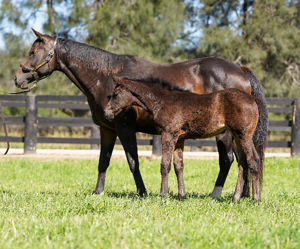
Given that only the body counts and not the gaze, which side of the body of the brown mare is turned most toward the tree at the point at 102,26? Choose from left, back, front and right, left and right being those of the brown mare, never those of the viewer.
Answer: right

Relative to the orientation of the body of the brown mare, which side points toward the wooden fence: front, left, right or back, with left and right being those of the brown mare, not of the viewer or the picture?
right

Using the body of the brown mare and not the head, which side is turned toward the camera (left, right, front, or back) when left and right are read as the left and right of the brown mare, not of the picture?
left

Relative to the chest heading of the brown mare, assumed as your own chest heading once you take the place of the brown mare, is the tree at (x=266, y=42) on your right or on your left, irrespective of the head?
on your right

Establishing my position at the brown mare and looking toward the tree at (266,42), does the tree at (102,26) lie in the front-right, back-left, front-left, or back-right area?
front-left

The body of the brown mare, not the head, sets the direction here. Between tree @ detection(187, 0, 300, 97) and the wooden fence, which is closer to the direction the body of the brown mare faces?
the wooden fence
